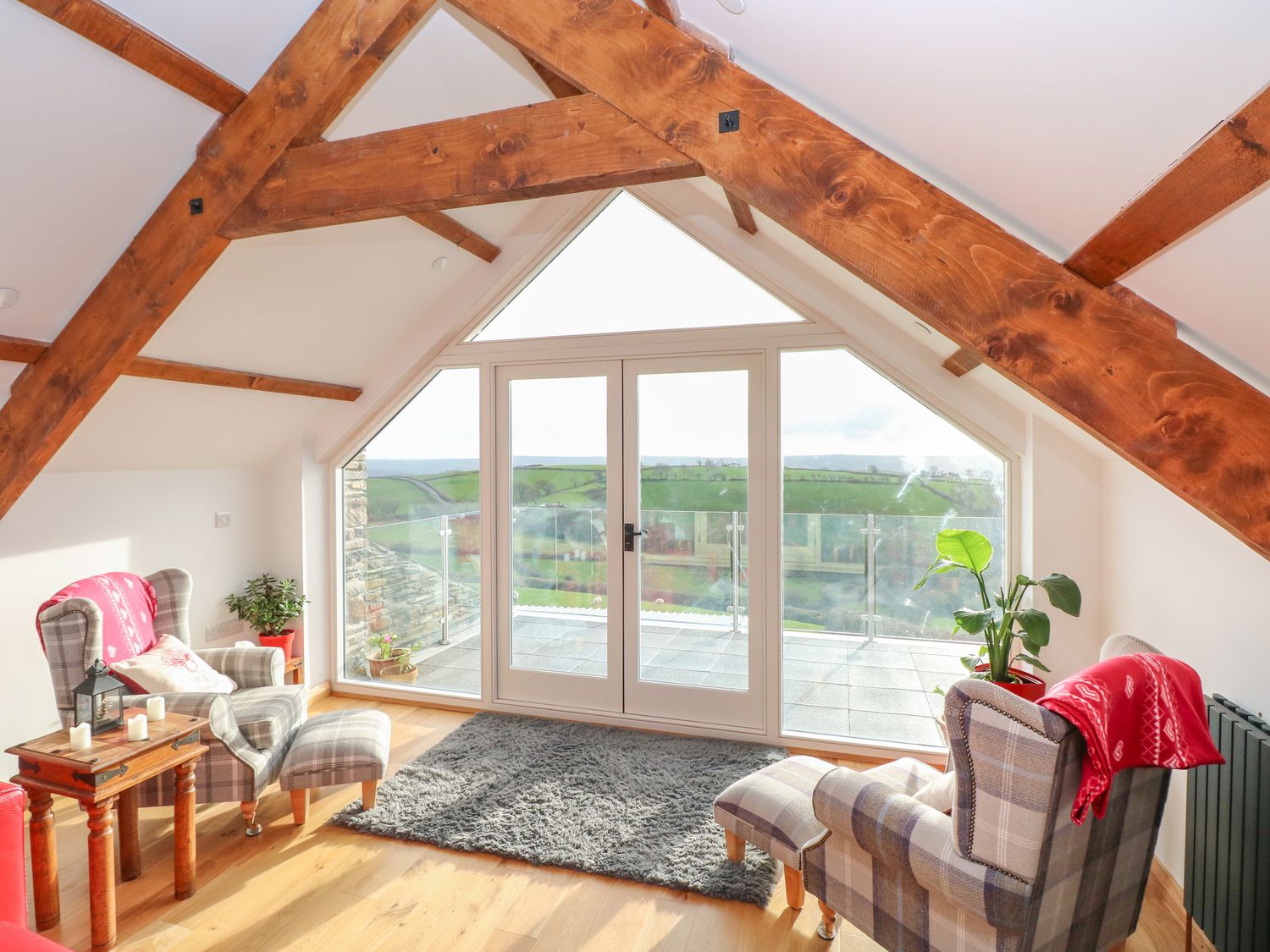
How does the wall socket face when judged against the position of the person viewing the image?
facing the viewer and to the right of the viewer

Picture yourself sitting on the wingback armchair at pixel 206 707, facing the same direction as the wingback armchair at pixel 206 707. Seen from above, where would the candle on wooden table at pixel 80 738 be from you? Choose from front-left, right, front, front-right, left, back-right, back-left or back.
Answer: right

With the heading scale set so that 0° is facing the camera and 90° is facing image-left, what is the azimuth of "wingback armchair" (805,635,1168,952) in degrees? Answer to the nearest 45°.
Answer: approximately 135°

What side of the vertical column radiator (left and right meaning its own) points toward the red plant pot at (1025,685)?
right

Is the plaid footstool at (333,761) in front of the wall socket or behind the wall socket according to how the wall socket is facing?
in front

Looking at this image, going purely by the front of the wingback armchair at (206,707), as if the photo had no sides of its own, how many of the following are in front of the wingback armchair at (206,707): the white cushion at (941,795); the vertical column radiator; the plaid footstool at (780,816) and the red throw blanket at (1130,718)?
4

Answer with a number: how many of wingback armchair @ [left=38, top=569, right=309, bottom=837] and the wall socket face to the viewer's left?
0

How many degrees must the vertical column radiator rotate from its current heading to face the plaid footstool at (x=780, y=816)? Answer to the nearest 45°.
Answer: approximately 45° to its right

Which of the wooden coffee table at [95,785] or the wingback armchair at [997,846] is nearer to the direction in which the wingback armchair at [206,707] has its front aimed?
the wingback armchair

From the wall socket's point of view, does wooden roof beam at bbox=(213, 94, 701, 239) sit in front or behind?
in front

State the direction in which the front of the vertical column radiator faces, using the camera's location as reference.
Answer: facing the viewer and to the left of the viewer
